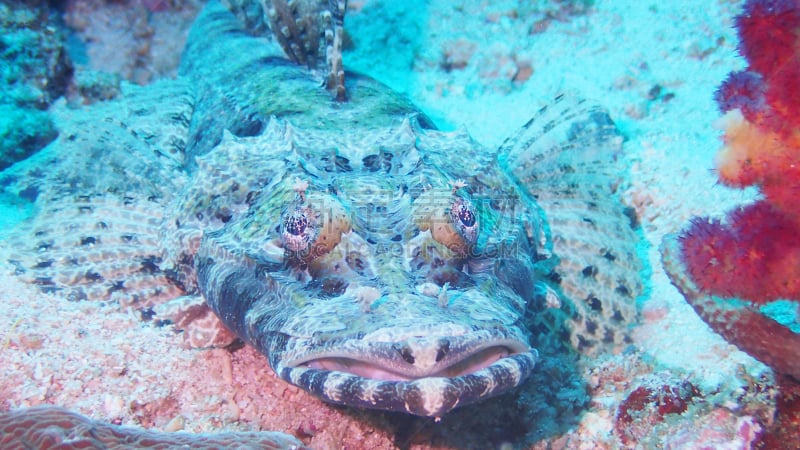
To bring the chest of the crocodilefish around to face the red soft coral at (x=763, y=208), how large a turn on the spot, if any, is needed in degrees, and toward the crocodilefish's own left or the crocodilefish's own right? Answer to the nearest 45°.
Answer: approximately 45° to the crocodilefish's own left

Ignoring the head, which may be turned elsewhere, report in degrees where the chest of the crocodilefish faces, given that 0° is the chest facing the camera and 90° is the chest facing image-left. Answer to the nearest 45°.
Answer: approximately 0°
